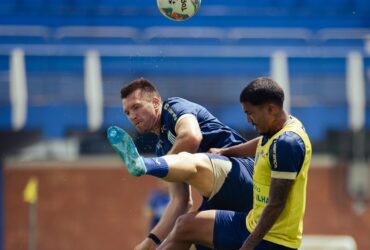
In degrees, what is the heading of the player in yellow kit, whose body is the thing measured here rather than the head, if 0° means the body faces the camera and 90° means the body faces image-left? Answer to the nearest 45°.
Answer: approximately 90°

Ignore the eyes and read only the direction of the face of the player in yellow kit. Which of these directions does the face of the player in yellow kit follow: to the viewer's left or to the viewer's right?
to the viewer's left
